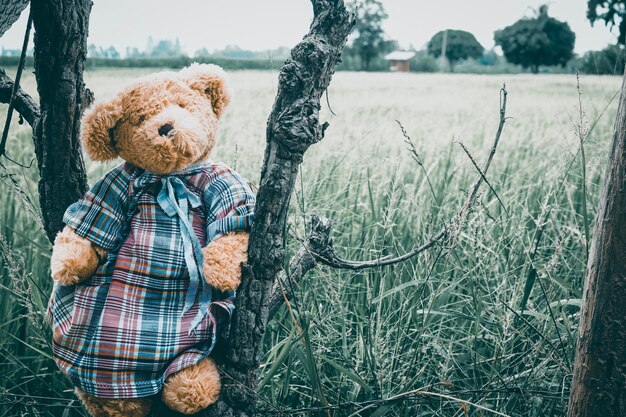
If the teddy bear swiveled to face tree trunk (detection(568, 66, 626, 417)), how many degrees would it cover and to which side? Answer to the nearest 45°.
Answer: approximately 45° to its left

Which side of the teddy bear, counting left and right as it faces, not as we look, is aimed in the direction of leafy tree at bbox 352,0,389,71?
back

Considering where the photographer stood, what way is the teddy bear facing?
facing the viewer
